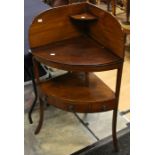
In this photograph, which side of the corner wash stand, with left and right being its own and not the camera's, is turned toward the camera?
front
